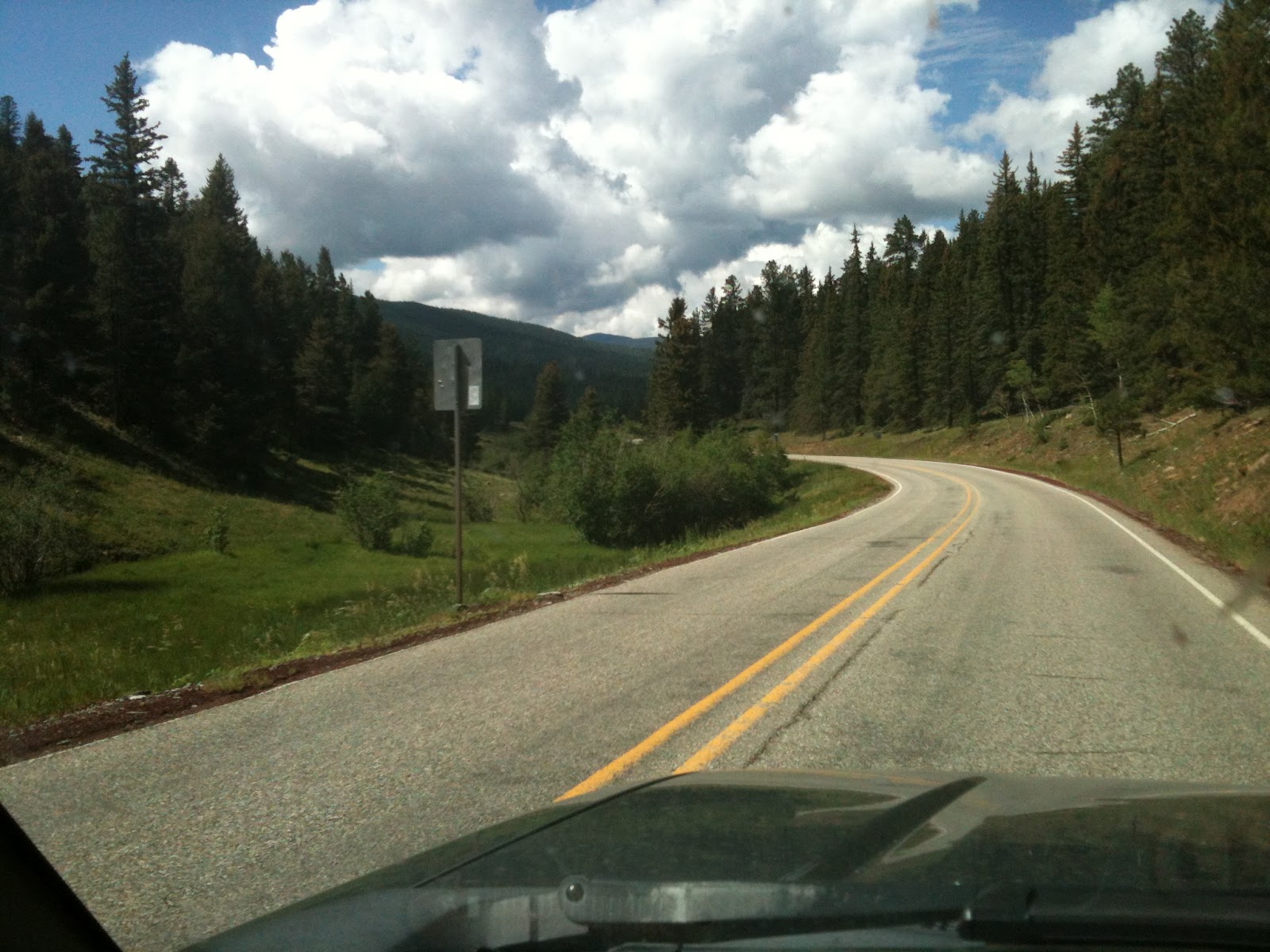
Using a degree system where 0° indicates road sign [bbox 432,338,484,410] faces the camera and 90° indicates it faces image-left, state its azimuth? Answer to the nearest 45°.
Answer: approximately 180°

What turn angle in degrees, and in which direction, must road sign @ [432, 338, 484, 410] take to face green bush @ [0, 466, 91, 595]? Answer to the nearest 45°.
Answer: approximately 45° to its left

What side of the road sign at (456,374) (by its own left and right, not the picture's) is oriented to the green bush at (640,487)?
front

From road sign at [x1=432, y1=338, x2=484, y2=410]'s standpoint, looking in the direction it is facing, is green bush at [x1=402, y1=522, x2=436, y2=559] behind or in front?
in front

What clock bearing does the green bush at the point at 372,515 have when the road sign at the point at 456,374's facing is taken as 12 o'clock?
The green bush is roughly at 12 o'clock from the road sign.
